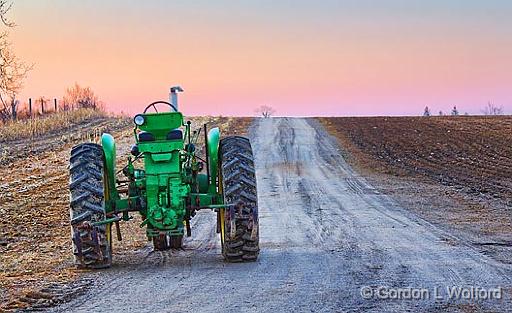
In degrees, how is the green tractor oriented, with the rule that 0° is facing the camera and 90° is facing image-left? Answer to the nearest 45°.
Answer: approximately 180°
